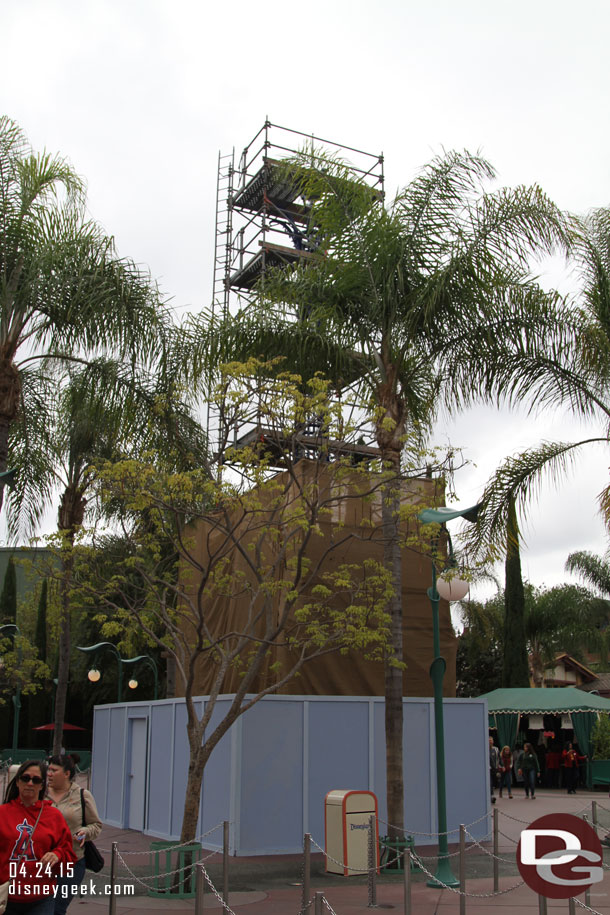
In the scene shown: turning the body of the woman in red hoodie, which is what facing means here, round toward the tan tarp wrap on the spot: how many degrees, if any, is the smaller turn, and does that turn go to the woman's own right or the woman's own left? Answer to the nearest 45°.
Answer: approximately 135° to the woman's own left

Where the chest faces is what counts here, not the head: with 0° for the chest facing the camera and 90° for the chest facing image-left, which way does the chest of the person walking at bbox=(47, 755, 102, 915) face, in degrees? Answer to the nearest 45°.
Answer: approximately 45°

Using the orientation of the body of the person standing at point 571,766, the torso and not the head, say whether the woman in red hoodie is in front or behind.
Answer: in front

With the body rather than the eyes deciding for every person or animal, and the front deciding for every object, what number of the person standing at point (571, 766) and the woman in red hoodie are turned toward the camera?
2

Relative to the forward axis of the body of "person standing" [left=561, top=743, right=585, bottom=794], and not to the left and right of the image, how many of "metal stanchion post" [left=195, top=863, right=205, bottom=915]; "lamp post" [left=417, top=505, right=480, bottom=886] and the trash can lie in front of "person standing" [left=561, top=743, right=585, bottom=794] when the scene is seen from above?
3

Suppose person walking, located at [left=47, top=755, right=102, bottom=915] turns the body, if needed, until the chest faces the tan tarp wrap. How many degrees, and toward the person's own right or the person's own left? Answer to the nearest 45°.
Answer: approximately 180°

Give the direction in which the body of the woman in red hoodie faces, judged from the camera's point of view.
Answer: toward the camera

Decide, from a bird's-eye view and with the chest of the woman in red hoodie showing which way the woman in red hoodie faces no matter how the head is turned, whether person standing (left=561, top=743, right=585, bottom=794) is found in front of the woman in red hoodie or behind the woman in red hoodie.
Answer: behind

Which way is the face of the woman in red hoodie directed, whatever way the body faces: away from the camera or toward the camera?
toward the camera

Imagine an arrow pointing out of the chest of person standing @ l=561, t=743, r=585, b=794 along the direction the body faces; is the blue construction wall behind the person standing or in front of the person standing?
in front
